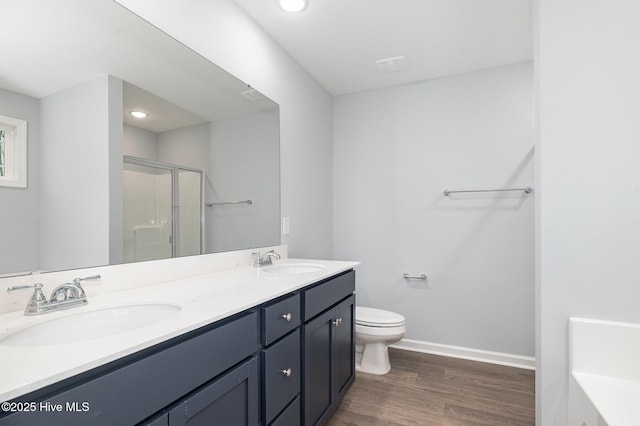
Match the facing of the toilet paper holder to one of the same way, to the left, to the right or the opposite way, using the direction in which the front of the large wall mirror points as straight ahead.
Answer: to the right

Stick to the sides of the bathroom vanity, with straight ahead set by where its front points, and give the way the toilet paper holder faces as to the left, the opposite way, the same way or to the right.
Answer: to the right

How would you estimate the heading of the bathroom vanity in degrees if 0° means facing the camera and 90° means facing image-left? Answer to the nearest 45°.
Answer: approximately 315°

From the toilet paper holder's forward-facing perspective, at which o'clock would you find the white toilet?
The white toilet is roughly at 1 o'clock from the toilet paper holder.

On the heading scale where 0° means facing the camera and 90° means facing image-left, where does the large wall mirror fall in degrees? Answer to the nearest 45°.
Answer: approximately 315°

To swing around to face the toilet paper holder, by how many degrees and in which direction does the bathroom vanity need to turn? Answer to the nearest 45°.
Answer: approximately 90° to its left

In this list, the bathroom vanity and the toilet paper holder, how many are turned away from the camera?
0

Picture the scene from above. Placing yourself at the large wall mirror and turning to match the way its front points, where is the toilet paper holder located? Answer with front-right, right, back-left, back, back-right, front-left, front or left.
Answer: front-left

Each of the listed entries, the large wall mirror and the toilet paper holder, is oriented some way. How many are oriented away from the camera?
0

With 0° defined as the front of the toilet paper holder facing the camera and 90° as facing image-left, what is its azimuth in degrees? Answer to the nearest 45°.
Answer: approximately 0°
